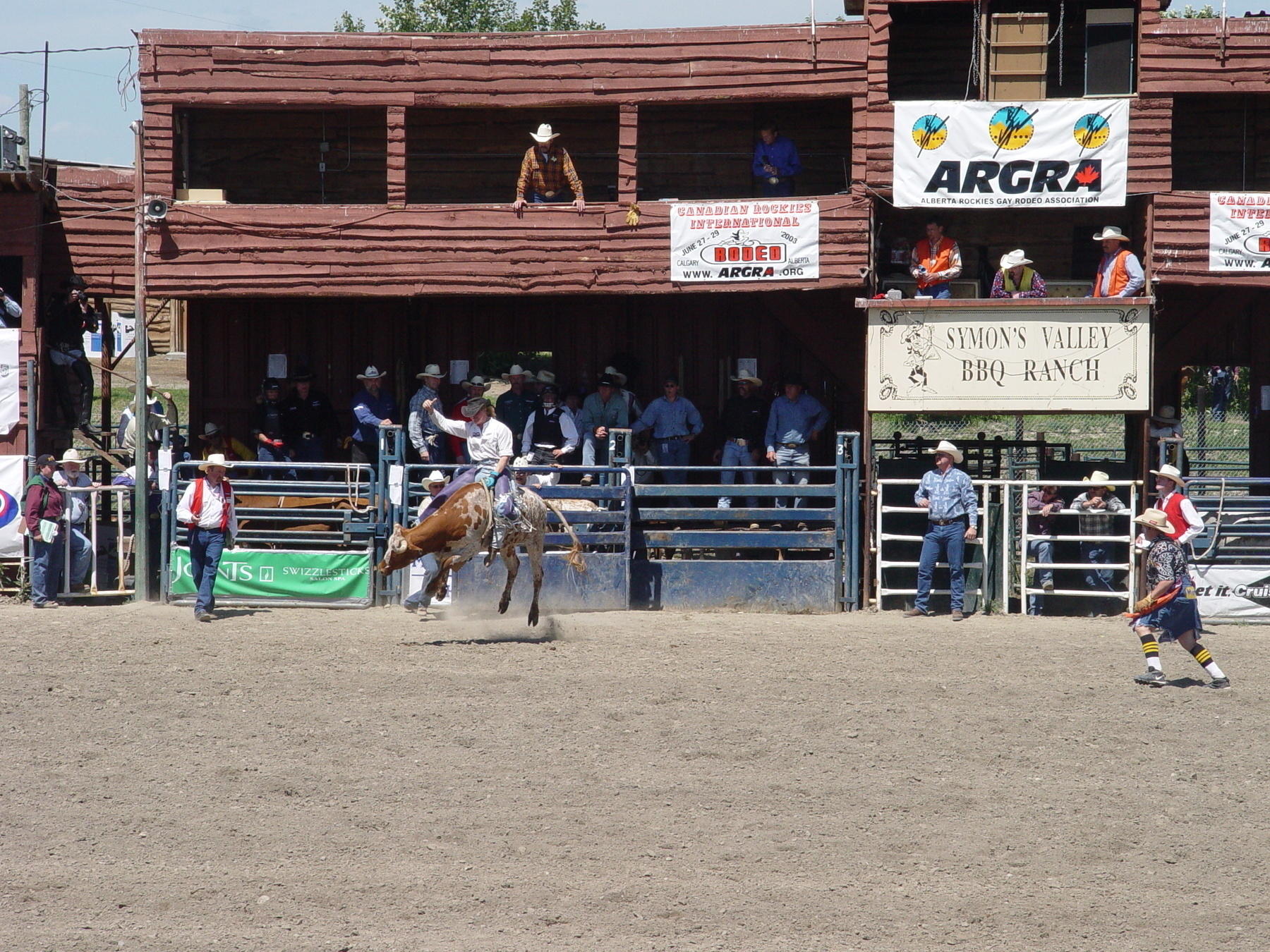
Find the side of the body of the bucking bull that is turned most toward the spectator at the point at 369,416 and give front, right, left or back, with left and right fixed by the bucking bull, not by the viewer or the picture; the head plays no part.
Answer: right

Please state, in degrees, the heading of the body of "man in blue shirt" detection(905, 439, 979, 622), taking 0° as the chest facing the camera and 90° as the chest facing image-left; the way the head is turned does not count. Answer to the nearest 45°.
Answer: approximately 45°

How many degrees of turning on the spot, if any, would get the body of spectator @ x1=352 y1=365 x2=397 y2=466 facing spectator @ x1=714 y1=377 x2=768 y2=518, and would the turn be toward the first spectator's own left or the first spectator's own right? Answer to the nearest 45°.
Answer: approximately 90° to the first spectator's own left

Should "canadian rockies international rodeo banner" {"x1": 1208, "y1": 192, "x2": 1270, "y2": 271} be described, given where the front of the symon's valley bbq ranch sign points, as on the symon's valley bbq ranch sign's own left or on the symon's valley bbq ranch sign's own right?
on the symon's valley bbq ranch sign's own left

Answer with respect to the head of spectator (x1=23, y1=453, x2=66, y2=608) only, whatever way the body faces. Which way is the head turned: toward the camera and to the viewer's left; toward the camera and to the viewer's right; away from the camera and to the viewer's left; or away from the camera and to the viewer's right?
toward the camera and to the viewer's right

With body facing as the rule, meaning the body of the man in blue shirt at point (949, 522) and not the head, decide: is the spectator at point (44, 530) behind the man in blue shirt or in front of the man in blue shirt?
in front

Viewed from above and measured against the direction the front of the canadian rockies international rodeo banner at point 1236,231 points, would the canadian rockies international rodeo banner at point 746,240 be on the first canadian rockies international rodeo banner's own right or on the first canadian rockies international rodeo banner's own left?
on the first canadian rockies international rodeo banner's own right

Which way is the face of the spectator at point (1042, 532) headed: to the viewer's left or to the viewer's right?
to the viewer's left

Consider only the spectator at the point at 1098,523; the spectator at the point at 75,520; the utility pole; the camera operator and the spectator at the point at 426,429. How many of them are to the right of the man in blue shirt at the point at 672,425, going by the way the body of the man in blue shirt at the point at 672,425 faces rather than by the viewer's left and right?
4

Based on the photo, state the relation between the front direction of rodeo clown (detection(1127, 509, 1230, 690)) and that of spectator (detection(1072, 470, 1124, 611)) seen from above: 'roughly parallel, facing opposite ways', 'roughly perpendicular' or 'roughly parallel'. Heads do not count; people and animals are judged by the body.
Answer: roughly perpendicular

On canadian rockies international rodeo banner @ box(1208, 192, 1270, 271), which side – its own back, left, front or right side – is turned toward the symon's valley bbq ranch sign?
right

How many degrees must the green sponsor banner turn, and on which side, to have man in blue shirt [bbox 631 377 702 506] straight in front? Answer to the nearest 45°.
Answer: approximately 90° to its left

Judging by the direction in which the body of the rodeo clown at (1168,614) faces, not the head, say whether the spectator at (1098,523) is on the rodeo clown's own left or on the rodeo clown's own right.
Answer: on the rodeo clown's own right

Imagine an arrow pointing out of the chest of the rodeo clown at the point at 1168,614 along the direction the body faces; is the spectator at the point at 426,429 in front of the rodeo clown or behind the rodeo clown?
in front
